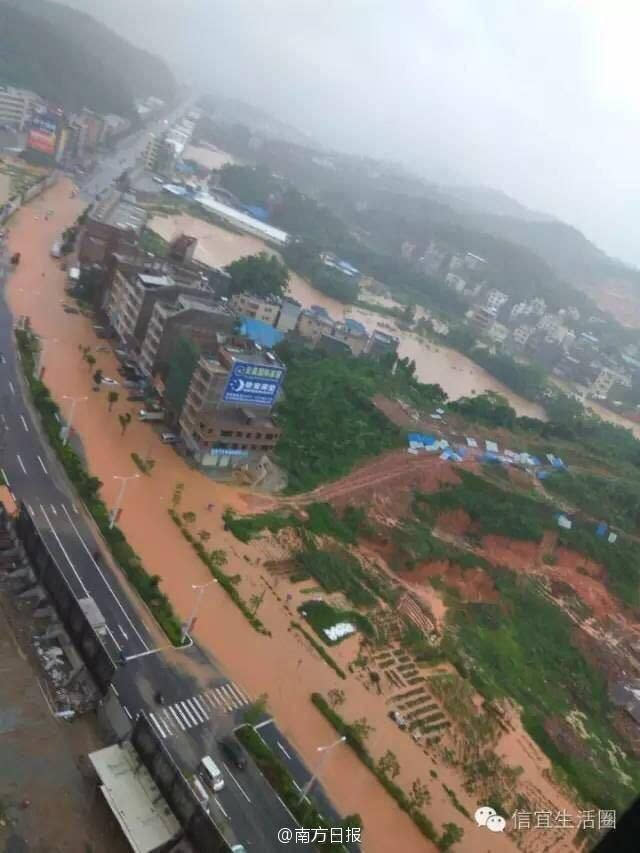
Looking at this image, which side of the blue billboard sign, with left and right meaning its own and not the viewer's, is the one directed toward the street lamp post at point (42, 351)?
right

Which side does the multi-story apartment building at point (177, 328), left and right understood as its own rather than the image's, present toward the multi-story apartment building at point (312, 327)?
back

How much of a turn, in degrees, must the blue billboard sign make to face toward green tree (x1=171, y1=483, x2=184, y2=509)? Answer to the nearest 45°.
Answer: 0° — it already faces it

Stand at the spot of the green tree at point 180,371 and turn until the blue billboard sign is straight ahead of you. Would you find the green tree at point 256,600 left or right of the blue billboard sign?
right

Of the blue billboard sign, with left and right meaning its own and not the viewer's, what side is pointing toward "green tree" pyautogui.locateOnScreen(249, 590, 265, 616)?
front

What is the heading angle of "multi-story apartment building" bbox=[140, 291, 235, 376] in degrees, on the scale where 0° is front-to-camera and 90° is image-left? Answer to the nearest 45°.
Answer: approximately 45°

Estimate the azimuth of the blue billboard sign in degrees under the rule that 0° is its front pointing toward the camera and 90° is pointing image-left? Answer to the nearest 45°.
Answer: approximately 0°

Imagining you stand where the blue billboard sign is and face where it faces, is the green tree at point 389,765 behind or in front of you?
in front

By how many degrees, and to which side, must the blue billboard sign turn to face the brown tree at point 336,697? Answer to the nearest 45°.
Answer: approximately 45° to its left

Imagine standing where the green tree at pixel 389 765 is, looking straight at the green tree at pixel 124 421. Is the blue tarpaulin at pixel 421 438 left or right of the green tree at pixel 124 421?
right

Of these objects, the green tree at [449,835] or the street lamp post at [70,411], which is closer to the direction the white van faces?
the green tree

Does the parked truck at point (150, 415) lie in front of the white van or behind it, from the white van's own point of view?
behind
